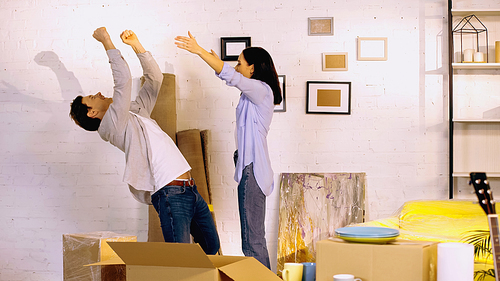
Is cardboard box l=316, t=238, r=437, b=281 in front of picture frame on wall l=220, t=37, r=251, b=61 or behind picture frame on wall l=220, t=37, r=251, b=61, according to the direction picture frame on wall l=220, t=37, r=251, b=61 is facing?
in front

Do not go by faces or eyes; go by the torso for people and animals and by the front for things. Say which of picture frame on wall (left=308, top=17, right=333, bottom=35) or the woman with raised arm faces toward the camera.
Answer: the picture frame on wall

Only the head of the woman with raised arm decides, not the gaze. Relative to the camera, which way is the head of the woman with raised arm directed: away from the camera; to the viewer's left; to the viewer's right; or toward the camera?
to the viewer's left

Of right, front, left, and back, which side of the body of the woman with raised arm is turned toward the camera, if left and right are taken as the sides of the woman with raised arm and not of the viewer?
left

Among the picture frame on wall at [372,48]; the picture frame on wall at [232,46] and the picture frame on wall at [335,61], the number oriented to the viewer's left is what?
0

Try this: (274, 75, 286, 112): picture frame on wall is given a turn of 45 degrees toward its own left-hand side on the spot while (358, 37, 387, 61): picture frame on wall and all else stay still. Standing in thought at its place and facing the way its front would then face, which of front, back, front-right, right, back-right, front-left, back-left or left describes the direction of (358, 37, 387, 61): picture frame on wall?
front-left

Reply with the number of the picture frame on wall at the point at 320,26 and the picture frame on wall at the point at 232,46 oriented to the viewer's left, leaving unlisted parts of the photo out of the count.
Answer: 0

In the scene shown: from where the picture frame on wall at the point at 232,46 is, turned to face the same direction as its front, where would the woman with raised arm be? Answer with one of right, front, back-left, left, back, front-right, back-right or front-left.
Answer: front

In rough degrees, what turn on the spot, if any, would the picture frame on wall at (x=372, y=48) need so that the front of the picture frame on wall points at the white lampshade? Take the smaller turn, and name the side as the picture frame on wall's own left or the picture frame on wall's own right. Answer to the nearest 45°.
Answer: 0° — it already faces it

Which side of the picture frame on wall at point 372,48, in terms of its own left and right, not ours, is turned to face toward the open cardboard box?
front

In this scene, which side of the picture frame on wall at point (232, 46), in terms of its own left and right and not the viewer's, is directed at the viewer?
front

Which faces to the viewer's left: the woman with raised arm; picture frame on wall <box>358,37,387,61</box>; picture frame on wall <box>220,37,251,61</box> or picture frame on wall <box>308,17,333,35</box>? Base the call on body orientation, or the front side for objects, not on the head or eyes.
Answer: the woman with raised arm

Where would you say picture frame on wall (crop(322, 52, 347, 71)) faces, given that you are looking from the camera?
facing the viewer

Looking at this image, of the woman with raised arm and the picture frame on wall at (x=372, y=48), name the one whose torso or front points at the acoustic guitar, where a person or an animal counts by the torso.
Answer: the picture frame on wall

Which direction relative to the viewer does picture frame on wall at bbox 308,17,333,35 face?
toward the camera

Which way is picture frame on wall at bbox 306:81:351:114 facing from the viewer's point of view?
toward the camera

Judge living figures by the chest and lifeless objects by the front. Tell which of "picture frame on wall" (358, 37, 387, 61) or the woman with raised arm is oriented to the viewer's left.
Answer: the woman with raised arm

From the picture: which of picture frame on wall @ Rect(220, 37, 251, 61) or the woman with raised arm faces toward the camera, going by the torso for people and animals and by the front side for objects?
the picture frame on wall
